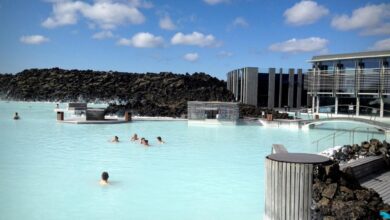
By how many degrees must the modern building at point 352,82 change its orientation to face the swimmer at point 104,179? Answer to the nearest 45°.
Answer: approximately 45° to its left

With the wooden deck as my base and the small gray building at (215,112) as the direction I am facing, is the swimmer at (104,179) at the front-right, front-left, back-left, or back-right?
front-left

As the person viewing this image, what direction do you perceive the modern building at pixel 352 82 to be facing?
facing the viewer and to the left of the viewer

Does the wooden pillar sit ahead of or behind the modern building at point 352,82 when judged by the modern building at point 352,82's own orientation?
ahead

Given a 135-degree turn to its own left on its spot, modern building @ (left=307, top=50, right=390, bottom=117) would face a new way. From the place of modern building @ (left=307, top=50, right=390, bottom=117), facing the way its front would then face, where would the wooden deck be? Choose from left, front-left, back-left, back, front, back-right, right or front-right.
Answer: right

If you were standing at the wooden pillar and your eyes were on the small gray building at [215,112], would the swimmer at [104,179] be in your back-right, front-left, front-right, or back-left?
front-left

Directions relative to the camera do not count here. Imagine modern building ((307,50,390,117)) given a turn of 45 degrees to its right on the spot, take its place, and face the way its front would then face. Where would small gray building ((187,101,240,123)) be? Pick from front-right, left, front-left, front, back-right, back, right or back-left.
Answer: front-left

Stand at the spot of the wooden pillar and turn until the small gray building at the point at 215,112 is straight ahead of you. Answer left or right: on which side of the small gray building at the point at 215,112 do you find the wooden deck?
right
